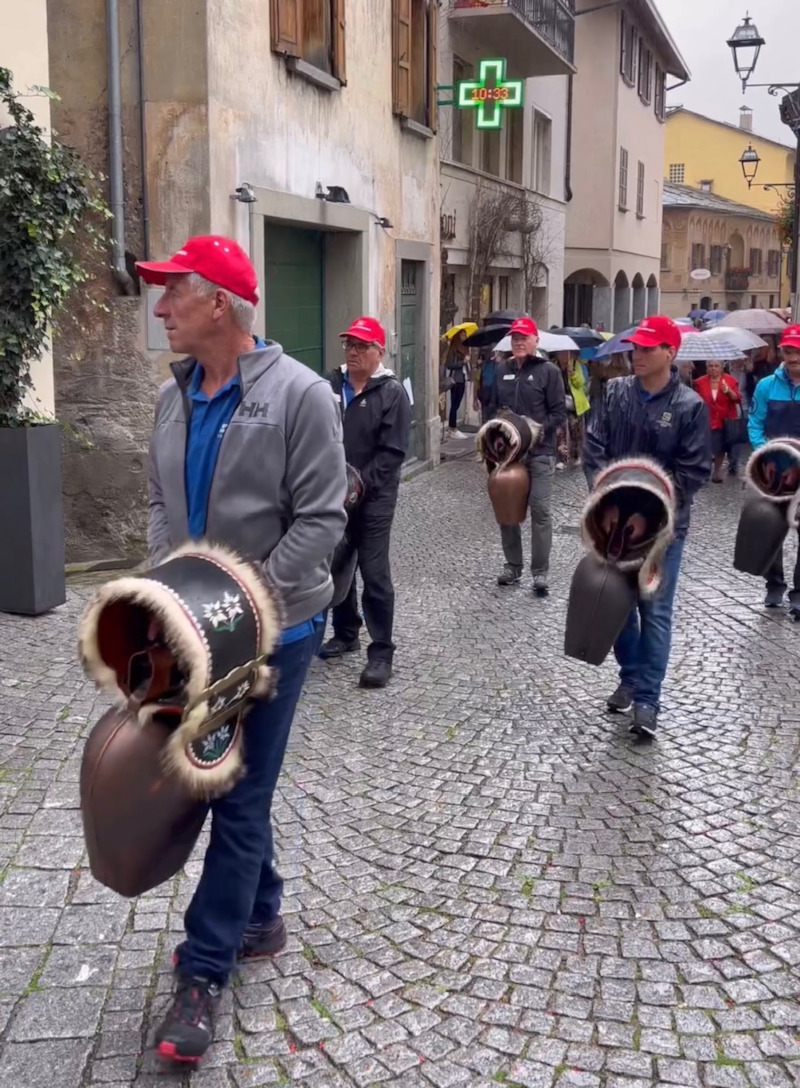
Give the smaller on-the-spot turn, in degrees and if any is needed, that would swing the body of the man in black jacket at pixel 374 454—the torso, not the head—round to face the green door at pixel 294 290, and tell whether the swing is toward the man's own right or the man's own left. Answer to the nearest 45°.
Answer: approximately 135° to the man's own right

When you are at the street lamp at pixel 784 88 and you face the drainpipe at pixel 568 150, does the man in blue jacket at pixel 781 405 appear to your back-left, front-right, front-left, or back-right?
back-left

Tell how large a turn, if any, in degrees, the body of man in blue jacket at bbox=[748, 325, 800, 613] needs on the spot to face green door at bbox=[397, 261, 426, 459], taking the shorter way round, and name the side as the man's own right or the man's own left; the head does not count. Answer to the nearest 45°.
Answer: approximately 135° to the man's own right

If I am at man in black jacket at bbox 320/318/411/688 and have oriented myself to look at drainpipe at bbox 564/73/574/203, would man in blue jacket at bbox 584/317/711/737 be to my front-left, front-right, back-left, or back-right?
back-right

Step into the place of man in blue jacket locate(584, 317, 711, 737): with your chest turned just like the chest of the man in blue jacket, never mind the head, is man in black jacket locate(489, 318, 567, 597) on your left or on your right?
on your right

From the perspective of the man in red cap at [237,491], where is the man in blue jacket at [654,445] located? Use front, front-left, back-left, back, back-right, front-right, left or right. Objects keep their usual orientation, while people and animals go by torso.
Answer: back

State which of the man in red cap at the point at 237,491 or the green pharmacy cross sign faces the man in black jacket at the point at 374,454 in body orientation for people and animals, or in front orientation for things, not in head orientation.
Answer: the green pharmacy cross sign

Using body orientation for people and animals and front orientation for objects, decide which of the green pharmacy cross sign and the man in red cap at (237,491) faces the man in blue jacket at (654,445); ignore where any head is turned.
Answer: the green pharmacy cross sign

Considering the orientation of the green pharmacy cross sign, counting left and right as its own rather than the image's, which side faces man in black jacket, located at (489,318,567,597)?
front

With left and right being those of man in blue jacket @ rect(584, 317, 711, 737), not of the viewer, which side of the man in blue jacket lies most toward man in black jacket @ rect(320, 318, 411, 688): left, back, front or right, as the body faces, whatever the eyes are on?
right

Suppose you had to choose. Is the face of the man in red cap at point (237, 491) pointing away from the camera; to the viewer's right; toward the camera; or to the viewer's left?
to the viewer's left

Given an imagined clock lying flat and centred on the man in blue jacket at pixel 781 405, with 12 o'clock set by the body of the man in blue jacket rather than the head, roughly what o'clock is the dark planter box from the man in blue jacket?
The dark planter box is roughly at 2 o'clock from the man in blue jacket.

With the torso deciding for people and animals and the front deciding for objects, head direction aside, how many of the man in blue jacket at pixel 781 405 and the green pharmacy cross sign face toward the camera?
2

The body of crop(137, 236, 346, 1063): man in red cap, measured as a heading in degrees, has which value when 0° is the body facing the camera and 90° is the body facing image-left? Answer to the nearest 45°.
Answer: approximately 45°
